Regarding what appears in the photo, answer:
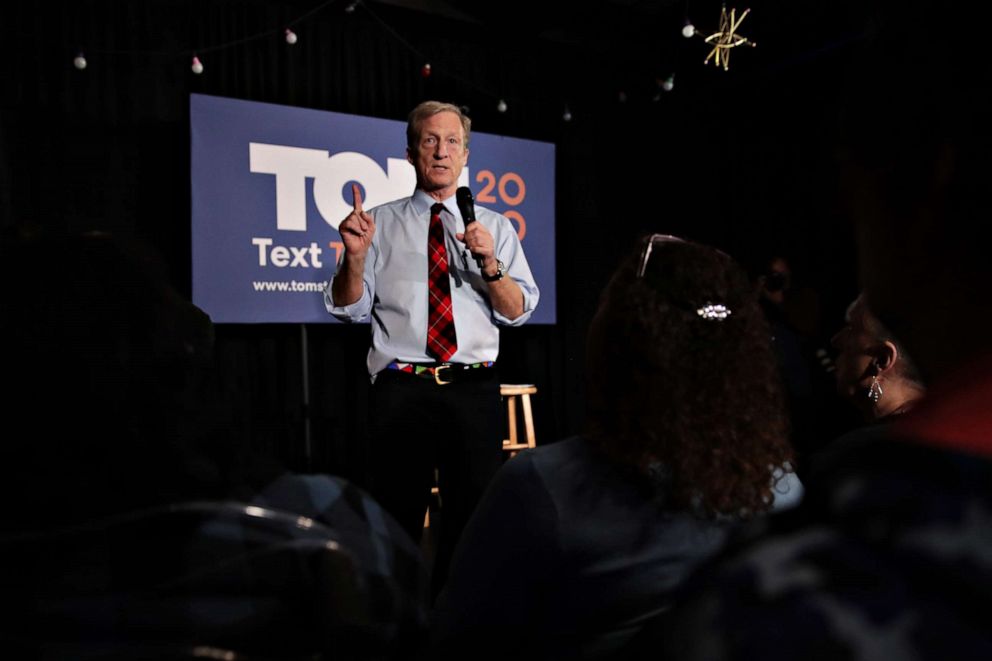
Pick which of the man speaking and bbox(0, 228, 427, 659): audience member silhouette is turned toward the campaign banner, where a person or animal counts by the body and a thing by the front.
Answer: the audience member silhouette

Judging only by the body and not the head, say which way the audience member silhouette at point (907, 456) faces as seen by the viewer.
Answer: away from the camera

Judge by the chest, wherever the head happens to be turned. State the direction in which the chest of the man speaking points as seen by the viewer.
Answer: toward the camera

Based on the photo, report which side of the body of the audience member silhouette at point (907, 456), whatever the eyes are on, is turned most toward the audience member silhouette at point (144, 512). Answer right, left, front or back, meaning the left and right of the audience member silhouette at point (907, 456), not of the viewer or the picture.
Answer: left

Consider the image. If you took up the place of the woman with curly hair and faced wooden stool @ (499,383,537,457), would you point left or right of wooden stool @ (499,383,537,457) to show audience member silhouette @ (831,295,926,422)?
right

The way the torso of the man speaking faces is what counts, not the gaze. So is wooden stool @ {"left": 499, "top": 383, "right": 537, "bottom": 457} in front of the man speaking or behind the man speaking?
behind

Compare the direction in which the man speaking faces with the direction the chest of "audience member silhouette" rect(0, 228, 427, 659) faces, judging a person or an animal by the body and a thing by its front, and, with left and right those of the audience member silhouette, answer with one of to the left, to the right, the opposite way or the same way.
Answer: the opposite way

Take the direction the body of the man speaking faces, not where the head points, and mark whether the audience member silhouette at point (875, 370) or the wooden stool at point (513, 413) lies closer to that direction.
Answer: the audience member silhouette

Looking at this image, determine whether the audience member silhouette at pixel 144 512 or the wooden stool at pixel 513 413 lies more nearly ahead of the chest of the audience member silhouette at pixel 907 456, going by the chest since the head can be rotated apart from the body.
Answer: the wooden stool

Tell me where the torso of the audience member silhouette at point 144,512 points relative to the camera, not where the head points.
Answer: away from the camera

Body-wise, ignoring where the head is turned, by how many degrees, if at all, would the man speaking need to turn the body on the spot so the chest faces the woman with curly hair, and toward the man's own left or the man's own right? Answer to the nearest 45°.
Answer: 0° — they already face them
